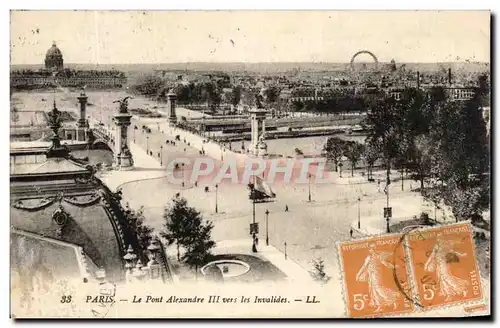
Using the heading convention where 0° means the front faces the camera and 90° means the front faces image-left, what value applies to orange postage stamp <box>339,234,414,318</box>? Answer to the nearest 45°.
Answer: approximately 0°
